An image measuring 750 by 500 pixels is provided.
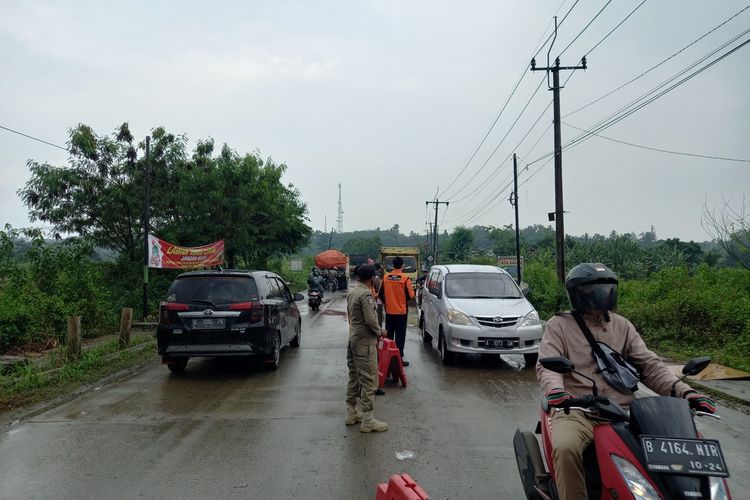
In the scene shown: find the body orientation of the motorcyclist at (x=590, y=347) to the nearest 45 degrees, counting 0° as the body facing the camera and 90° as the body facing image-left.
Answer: approximately 315°

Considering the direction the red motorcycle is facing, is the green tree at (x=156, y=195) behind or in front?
behind

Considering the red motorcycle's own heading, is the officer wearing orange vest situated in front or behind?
behind

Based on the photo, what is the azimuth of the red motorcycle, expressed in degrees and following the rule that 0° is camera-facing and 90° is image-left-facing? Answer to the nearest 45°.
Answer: approximately 315°

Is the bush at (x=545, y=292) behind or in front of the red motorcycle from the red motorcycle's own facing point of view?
behind

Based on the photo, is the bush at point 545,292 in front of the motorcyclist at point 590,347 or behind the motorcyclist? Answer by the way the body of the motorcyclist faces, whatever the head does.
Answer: behind

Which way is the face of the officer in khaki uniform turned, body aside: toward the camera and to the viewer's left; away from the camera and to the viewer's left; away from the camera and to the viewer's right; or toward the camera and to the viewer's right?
away from the camera and to the viewer's right

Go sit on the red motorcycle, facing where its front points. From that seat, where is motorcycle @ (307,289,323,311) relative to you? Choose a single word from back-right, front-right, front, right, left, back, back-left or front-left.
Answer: back
